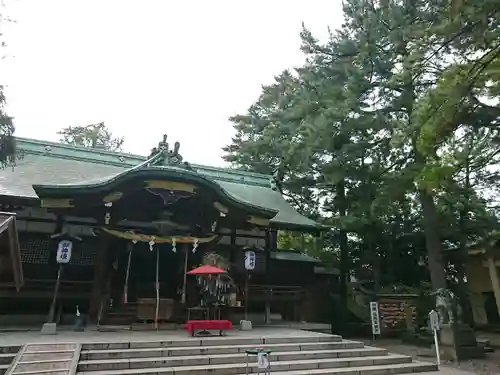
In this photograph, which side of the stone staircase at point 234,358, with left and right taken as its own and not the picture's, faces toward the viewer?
front

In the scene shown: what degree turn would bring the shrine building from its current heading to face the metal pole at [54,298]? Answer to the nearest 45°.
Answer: approximately 90° to its right

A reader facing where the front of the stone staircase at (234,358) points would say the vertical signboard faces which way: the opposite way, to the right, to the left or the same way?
the same way

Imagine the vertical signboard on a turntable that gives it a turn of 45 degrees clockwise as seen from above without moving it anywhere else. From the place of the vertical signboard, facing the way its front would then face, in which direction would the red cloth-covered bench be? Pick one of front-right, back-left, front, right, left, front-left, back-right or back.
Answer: front

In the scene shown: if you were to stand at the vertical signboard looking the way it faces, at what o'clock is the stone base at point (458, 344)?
The stone base is roughly at 10 o'clock from the vertical signboard.

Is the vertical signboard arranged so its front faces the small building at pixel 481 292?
no

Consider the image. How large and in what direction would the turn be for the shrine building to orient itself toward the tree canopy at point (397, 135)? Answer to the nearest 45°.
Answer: approximately 90° to its left

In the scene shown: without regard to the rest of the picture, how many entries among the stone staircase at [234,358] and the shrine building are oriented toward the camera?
2

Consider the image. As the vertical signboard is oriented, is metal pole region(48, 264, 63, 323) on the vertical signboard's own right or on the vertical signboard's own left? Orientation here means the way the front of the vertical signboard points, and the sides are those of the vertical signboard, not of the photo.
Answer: on the vertical signboard's own right

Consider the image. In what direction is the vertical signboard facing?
toward the camera

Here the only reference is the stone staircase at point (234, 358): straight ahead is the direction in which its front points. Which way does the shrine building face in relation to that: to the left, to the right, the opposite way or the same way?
the same way

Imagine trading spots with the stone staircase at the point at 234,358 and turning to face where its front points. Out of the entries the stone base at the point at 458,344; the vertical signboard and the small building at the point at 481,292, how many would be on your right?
0
